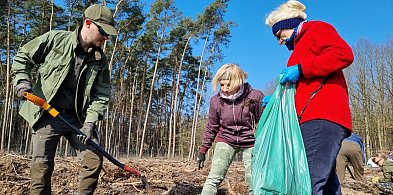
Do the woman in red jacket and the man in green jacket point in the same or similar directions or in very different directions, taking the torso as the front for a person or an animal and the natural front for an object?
very different directions

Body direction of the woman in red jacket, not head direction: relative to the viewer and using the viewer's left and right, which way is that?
facing to the left of the viewer

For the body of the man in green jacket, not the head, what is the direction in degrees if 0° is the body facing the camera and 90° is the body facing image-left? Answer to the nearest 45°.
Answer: approximately 315°

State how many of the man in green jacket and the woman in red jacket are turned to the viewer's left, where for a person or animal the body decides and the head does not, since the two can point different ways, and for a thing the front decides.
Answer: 1

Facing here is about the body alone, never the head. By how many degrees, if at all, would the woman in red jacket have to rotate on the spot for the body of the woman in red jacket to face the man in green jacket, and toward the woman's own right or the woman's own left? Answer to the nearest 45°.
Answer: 0° — they already face them
